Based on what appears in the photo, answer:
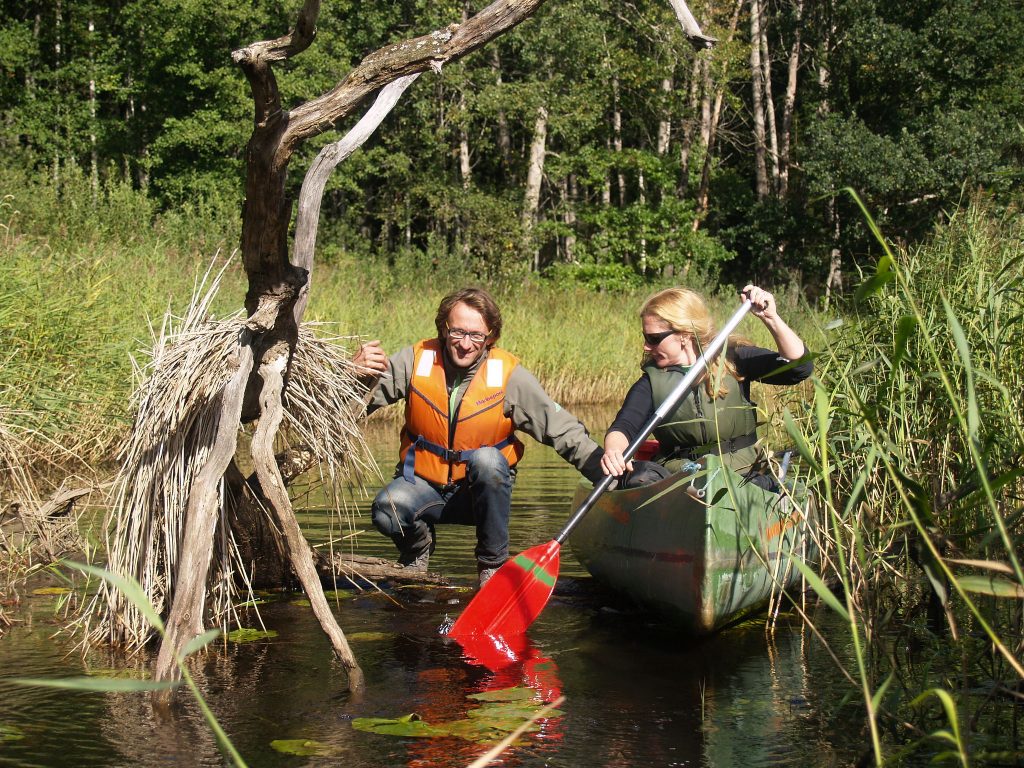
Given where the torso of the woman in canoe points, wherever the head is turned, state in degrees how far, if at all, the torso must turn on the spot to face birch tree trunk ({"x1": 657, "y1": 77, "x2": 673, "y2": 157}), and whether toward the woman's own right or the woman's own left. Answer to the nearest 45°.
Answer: approximately 135° to the woman's own right

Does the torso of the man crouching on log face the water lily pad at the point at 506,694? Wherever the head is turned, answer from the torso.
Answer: yes

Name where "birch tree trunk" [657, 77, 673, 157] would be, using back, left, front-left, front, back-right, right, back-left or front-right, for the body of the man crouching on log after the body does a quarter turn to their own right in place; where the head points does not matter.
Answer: right

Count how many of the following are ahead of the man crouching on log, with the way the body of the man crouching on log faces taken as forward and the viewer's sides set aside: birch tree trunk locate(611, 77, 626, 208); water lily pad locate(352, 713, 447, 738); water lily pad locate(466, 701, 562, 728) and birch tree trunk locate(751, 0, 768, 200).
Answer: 2

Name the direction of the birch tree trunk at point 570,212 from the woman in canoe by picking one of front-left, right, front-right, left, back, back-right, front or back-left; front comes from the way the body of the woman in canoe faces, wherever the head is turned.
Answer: back-right

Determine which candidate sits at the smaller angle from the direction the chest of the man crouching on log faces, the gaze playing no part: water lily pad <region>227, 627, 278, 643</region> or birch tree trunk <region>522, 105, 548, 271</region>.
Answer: the water lily pad

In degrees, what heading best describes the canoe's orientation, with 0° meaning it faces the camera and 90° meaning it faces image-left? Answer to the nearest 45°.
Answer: approximately 0°

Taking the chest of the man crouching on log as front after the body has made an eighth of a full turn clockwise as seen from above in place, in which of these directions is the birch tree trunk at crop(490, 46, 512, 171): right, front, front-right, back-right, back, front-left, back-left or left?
back-right

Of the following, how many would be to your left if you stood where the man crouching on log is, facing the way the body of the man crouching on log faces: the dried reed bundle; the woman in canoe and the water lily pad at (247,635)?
1

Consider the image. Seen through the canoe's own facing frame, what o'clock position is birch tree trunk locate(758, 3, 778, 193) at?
The birch tree trunk is roughly at 6 o'clock from the canoe.

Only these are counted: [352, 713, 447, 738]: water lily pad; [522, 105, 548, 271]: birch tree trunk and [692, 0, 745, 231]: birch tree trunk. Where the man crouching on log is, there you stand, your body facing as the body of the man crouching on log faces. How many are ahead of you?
1

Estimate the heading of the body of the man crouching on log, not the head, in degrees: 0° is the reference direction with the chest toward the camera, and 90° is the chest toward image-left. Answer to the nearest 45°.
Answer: approximately 0°

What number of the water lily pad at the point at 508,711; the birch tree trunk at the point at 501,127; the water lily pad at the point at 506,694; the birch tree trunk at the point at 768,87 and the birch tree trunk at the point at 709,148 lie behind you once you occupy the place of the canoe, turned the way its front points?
3

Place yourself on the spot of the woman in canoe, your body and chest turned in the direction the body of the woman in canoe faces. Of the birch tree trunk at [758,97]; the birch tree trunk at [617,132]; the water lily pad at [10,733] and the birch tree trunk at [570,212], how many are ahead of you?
1

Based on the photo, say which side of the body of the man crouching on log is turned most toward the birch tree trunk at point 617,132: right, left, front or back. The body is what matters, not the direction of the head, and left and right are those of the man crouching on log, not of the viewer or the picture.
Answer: back

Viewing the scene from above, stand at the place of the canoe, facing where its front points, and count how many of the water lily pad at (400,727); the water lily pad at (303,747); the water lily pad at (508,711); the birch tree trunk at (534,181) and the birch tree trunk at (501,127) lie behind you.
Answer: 2

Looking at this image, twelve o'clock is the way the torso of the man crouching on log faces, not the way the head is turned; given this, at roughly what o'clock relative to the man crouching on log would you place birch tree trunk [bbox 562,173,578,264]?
The birch tree trunk is roughly at 6 o'clock from the man crouching on log.

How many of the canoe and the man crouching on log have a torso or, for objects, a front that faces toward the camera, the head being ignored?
2

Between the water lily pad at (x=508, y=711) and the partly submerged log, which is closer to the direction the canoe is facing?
the water lily pad
